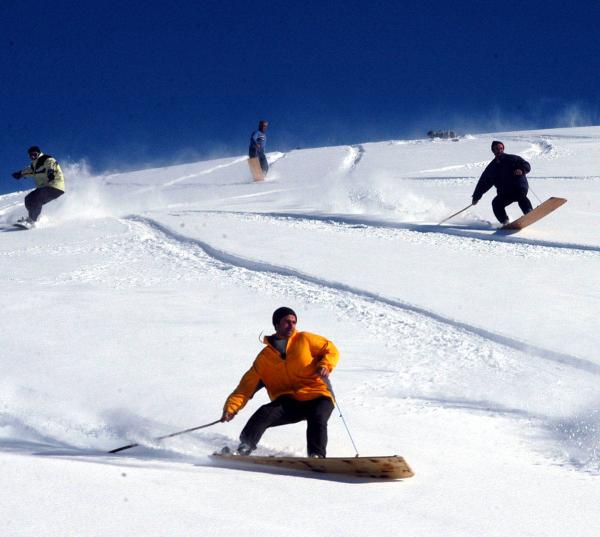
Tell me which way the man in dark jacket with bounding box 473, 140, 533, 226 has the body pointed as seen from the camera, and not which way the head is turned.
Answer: toward the camera

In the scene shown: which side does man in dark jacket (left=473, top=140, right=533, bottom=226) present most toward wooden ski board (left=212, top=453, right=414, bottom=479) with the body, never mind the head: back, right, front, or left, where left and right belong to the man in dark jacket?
front

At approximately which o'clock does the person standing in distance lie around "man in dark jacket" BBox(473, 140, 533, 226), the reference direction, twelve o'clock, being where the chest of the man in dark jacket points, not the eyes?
The person standing in distance is roughly at 5 o'clock from the man in dark jacket.

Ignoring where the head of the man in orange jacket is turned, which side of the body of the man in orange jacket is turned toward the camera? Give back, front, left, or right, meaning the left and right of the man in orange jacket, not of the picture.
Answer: front

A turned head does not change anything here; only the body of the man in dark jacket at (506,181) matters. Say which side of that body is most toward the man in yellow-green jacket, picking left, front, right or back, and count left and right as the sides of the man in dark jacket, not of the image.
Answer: right

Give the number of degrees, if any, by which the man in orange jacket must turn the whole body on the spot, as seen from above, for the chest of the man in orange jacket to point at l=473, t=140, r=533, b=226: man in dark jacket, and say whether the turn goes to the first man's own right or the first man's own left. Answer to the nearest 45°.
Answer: approximately 135° to the first man's own left

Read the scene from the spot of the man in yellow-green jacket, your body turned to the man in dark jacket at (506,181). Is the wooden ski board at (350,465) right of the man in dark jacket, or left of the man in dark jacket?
right

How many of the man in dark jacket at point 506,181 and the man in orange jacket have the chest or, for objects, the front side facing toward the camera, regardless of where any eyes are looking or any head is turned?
2
